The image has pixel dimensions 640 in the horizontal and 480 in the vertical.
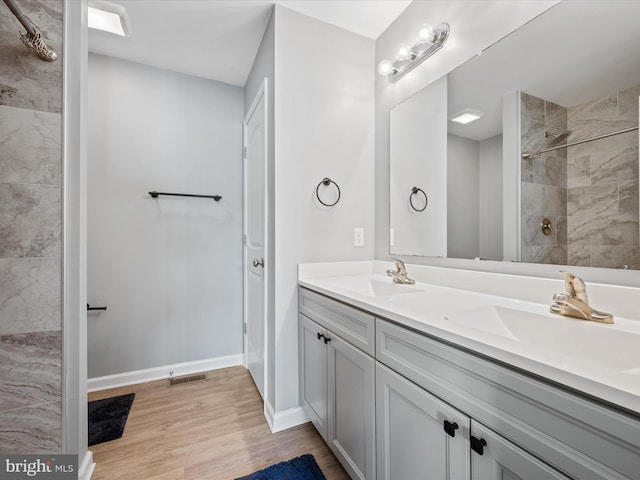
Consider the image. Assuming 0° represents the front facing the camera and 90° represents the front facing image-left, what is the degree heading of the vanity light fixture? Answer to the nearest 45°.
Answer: approximately 45°

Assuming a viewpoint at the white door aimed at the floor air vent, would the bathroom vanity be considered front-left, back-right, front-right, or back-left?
back-left

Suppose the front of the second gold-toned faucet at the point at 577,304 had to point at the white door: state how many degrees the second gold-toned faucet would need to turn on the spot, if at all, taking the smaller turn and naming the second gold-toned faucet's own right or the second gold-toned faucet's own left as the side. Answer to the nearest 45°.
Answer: approximately 45° to the second gold-toned faucet's own right

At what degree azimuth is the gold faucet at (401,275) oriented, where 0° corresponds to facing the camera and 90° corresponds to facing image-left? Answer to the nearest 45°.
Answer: approximately 45°

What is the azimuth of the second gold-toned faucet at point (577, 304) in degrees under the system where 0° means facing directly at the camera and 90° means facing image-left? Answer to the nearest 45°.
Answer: approximately 45°
